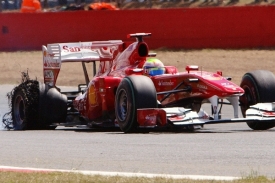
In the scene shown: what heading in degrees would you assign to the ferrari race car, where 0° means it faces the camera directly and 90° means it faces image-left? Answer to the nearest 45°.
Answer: approximately 315°
